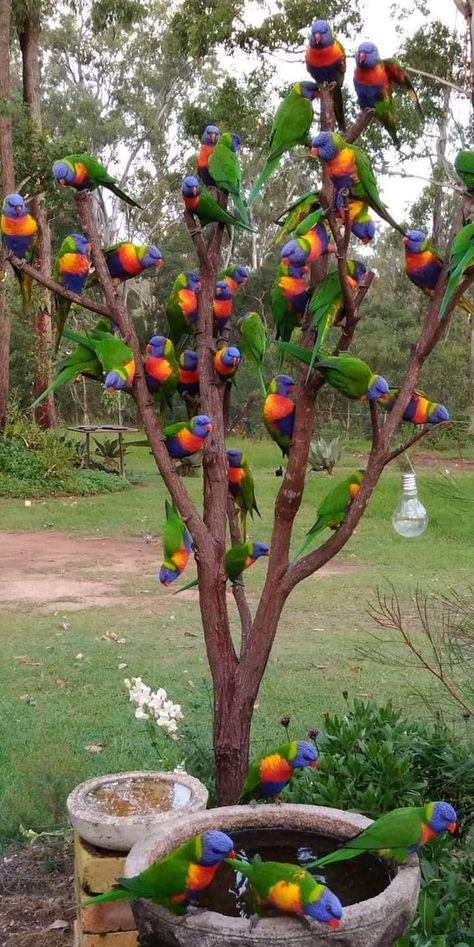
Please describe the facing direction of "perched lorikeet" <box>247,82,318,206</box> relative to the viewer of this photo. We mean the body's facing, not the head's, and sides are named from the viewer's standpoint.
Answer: facing away from the viewer and to the right of the viewer

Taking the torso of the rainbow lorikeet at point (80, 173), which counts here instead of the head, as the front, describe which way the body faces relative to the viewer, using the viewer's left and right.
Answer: facing to the left of the viewer

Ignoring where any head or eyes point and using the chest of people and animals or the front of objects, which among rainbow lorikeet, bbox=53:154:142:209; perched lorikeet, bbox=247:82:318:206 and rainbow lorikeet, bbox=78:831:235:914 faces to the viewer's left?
rainbow lorikeet, bbox=53:154:142:209

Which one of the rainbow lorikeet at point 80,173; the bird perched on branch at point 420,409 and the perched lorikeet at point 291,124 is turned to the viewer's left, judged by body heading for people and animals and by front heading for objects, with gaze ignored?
the rainbow lorikeet

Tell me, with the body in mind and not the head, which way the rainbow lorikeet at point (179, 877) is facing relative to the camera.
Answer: to the viewer's right

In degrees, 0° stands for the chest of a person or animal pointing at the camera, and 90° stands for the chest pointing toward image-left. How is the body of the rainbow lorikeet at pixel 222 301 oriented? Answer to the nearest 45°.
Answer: approximately 45°

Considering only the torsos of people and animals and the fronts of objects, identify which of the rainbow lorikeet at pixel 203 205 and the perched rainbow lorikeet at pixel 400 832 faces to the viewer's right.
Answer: the perched rainbow lorikeet

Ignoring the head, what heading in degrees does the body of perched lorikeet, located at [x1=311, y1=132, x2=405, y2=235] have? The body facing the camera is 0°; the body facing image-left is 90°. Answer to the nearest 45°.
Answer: approximately 45°

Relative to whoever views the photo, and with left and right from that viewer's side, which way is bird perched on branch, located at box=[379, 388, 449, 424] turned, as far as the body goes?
facing to the right of the viewer

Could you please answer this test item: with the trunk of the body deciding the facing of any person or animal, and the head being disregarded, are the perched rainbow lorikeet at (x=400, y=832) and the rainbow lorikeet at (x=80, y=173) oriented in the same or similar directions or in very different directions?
very different directions
